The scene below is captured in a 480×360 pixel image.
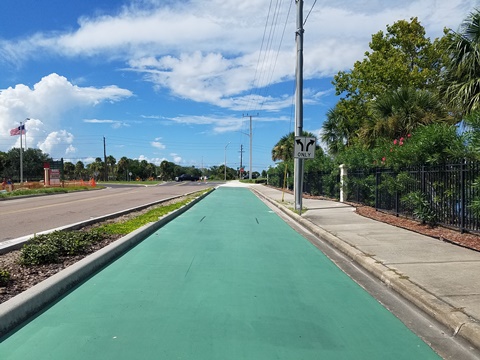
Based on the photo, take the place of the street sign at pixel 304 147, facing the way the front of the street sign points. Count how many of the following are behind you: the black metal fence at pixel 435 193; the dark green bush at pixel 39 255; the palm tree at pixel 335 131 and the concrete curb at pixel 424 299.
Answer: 1

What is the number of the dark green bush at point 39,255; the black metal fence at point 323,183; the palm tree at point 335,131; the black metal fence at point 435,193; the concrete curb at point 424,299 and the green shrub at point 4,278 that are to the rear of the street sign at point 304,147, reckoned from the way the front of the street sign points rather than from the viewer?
2

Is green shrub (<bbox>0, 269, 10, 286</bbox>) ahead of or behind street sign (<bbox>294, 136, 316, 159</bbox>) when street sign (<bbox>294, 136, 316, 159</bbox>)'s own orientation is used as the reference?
ahead

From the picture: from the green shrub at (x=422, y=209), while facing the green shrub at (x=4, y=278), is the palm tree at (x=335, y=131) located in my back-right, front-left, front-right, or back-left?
back-right

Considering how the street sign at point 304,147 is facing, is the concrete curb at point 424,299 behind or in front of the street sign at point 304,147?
in front

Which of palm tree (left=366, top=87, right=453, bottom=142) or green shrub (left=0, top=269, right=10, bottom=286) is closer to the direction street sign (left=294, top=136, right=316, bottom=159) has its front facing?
the green shrub

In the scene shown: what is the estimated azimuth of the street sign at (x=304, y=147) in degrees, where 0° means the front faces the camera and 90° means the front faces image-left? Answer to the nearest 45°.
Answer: approximately 0°

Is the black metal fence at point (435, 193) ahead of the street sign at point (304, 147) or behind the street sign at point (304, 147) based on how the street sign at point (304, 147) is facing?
ahead

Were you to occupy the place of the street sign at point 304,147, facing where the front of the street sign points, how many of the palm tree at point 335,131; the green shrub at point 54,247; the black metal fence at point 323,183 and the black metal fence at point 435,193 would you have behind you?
2

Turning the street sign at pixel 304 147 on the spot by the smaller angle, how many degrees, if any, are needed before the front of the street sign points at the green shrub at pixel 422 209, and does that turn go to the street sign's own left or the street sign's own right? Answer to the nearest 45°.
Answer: approximately 45° to the street sign's own left

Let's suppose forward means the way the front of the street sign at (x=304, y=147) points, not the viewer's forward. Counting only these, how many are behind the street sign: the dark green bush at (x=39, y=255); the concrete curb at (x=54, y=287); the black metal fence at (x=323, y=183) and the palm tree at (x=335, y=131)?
2

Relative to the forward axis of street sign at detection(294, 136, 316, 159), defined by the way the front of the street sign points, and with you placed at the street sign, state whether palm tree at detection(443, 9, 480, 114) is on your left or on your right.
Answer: on your left
